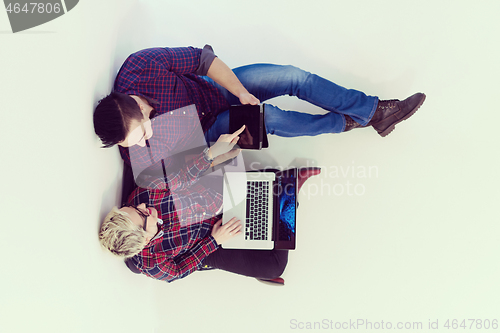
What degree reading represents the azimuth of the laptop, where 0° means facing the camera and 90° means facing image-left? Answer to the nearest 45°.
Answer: approximately 90°

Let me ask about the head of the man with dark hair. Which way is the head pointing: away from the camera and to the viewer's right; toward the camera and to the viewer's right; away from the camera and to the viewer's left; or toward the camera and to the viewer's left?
toward the camera and to the viewer's right
